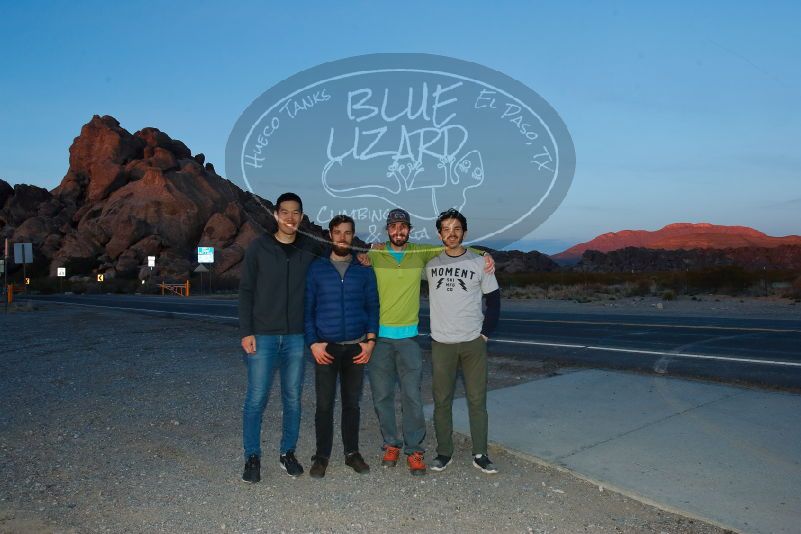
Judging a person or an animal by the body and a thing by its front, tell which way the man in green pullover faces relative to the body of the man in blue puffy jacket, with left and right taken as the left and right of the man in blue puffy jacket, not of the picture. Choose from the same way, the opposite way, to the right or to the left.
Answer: the same way

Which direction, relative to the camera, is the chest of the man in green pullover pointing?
toward the camera

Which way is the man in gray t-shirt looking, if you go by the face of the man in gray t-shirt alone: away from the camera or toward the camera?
toward the camera

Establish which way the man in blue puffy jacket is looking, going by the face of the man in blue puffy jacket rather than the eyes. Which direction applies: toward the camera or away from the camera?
toward the camera

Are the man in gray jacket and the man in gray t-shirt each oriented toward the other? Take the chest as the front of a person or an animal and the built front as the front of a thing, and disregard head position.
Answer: no

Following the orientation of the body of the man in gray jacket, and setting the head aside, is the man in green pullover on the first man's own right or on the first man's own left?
on the first man's own left

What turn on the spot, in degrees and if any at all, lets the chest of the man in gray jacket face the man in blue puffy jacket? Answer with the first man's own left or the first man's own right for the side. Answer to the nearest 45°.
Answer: approximately 90° to the first man's own left

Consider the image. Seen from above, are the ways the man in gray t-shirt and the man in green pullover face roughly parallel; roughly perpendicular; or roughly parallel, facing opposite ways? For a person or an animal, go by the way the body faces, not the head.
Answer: roughly parallel

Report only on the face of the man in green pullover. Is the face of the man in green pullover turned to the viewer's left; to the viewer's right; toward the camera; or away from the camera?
toward the camera

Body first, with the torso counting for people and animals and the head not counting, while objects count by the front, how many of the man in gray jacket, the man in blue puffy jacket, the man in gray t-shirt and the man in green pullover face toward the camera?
4

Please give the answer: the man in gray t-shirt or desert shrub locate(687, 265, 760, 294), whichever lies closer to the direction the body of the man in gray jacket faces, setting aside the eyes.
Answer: the man in gray t-shirt

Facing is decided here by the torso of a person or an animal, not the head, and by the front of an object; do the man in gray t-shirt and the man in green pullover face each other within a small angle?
no

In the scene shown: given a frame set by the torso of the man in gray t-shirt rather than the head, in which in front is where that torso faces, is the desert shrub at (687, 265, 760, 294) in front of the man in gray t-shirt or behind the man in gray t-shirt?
behind

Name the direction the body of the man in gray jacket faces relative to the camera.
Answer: toward the camera

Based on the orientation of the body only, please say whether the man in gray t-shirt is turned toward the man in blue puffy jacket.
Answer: no

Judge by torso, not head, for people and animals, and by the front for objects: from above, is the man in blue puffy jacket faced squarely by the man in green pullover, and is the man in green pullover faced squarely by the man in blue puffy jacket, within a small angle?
no

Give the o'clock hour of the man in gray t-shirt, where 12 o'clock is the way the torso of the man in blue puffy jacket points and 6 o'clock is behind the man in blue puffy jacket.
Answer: The man in gray t-shirt is roughly at 9 o'clock from the man in blue puffy jacket.

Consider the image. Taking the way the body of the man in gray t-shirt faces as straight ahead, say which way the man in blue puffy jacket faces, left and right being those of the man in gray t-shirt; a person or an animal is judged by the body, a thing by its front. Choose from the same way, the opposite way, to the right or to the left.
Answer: the same way

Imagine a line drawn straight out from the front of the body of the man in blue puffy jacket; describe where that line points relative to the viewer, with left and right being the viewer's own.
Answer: facing the viewer
